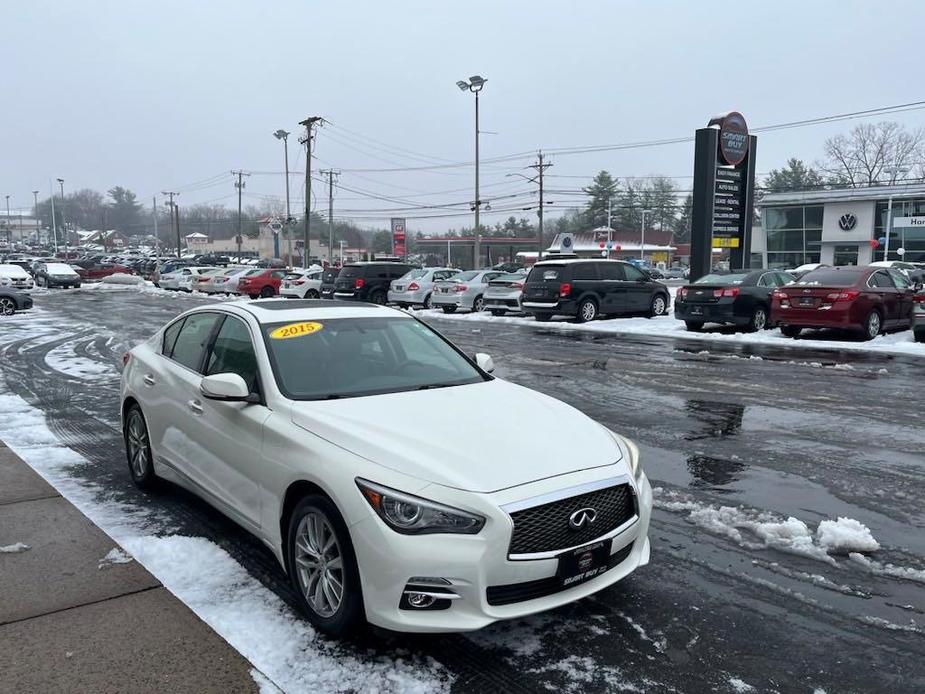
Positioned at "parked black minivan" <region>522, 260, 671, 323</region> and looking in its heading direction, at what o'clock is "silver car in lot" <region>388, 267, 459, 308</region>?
The silver car in lot is roughly at 9 o'clock from the parked black minivan.

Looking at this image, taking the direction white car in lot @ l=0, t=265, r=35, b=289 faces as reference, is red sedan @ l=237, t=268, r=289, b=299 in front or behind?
in front

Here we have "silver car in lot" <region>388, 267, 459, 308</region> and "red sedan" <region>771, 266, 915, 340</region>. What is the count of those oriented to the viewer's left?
0

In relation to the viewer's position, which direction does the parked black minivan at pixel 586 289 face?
facing away from the viewer and to the right of the viewer

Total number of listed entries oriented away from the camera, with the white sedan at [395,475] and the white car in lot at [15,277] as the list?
0

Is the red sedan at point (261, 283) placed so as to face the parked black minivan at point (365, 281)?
no

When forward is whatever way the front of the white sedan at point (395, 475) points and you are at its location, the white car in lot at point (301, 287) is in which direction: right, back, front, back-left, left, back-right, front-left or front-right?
back-left

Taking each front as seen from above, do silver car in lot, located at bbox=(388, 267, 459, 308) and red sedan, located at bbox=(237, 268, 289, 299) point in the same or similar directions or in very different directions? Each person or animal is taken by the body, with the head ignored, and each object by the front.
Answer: same or similar directions

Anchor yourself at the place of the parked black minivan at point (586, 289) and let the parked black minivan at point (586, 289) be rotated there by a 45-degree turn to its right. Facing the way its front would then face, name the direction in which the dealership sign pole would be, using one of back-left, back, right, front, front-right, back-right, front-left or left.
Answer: front-left

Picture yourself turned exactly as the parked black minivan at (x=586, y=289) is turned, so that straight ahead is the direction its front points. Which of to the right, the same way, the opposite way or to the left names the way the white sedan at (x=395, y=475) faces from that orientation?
to the right

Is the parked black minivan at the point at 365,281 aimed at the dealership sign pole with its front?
no

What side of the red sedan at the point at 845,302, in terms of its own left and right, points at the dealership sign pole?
left

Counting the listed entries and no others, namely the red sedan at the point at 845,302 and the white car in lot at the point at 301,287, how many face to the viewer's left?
0
